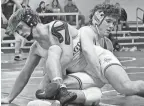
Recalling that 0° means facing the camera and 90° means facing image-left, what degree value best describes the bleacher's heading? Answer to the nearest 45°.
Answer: approximately 0°
